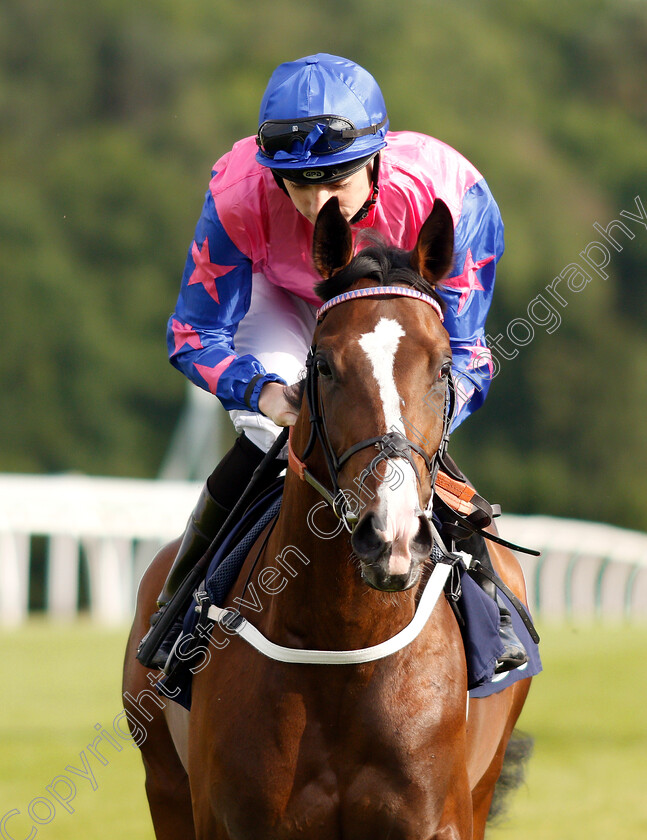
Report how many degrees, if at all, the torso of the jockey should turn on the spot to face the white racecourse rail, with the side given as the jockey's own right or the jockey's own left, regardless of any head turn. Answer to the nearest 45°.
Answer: approximately 180°

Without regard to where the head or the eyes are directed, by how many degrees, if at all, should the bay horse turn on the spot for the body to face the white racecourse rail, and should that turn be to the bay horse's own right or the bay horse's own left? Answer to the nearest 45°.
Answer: approximately 180°

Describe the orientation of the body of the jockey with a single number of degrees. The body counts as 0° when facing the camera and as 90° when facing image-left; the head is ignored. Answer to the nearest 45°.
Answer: approximately 0°

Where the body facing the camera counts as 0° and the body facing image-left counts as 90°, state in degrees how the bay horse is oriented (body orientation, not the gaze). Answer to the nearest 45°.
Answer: approximately 0°
